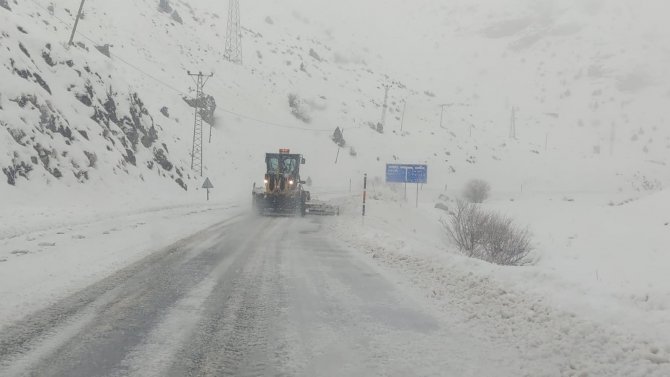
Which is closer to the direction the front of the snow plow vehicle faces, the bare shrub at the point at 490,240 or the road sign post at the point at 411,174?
the bare shrub

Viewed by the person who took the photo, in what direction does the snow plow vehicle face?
facing the viewer

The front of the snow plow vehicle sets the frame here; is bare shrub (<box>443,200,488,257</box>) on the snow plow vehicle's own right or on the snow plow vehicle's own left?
on the snow plow vehicle's own left

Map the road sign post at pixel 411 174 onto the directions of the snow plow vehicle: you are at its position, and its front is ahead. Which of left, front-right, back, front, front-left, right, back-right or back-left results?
back-left

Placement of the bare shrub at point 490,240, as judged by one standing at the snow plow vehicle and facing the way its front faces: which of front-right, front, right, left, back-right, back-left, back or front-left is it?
front-left

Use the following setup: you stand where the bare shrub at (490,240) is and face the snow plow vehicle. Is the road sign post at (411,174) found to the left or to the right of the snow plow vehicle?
right
